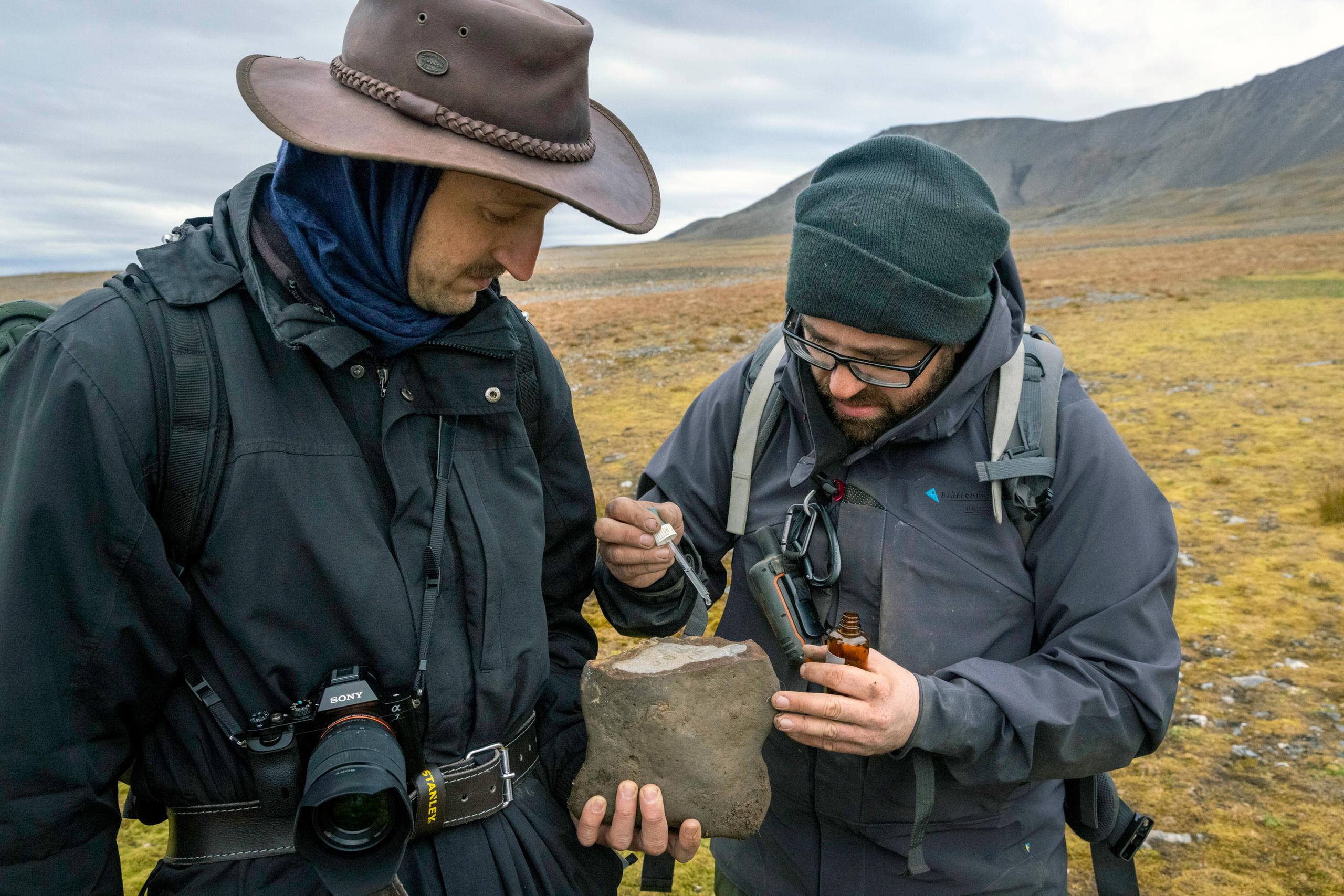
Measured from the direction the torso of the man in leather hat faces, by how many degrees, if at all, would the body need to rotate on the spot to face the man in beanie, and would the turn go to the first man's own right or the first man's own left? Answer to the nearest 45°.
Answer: approximately 45° to the first man's own left

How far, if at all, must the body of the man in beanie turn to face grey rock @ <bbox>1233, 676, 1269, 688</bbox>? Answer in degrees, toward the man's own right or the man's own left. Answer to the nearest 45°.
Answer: approximately 180°

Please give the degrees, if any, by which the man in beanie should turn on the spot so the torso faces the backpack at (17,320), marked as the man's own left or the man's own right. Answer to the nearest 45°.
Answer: approximately 45° to the man's own right

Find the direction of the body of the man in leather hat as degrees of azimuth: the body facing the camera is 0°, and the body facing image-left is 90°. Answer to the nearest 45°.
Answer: approximately 315°

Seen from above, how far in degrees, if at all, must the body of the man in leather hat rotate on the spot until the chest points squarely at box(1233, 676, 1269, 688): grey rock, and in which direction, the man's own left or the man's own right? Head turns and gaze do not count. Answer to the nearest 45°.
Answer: approximately 45° to the man's own left

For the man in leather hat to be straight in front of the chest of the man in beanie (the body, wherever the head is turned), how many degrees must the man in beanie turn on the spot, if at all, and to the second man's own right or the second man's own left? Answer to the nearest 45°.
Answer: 0° — they already face them
